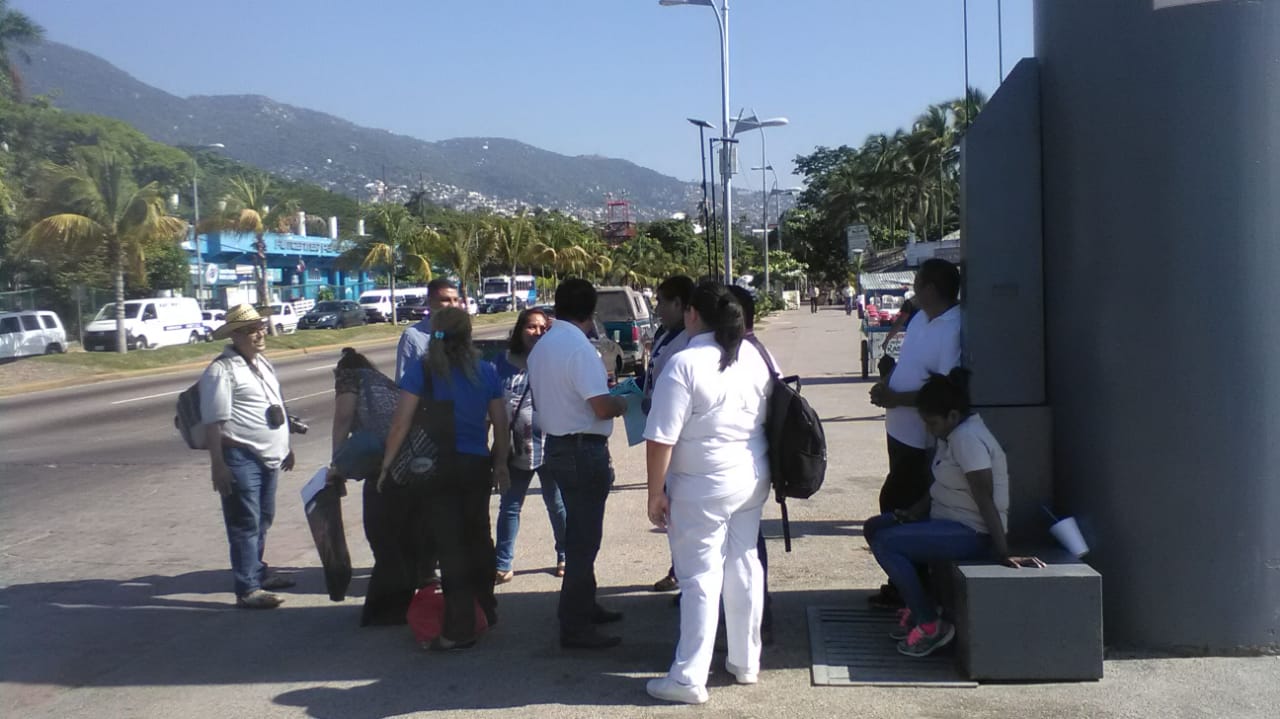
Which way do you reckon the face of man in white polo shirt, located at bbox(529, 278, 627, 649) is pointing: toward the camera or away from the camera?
away from the camera

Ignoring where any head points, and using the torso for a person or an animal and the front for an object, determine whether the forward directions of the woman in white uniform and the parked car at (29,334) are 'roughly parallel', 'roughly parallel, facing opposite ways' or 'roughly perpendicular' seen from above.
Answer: roughly perpendicular

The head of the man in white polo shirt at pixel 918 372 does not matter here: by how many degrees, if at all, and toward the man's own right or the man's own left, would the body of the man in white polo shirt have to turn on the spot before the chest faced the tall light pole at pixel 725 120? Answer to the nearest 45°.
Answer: approximately 90° to the man's own right

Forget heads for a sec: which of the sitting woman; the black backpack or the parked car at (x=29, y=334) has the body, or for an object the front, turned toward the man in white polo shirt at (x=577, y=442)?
the sitting woman

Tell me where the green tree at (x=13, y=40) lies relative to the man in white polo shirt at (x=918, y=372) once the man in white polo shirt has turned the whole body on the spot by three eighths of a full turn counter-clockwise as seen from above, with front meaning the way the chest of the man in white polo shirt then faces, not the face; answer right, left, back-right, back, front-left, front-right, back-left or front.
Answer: back

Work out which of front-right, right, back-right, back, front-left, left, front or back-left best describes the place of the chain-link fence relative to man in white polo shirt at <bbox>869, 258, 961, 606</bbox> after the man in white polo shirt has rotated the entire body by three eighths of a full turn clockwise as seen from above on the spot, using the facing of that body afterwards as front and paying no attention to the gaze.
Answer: left

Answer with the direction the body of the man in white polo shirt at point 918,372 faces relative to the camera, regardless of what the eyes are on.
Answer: to the viewer's left

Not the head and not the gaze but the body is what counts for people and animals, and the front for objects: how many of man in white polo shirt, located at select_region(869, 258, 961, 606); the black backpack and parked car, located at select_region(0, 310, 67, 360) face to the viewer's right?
1

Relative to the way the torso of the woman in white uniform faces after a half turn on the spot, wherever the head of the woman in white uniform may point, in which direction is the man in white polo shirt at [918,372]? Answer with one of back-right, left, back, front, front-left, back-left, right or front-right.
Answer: left

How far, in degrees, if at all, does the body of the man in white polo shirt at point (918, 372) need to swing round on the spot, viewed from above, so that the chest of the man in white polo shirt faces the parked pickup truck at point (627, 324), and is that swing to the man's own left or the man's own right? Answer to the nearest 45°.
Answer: approximately 90° to the man's own right

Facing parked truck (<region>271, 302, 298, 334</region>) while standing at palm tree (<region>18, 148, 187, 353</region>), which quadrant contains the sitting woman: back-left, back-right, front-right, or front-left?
back-right

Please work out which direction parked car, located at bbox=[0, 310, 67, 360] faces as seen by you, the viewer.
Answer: facing to the left of the viewer

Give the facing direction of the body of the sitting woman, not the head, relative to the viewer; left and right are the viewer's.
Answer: facing to the left of the viewer

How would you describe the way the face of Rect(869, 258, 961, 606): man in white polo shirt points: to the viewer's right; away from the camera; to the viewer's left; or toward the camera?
to the viewer's left
